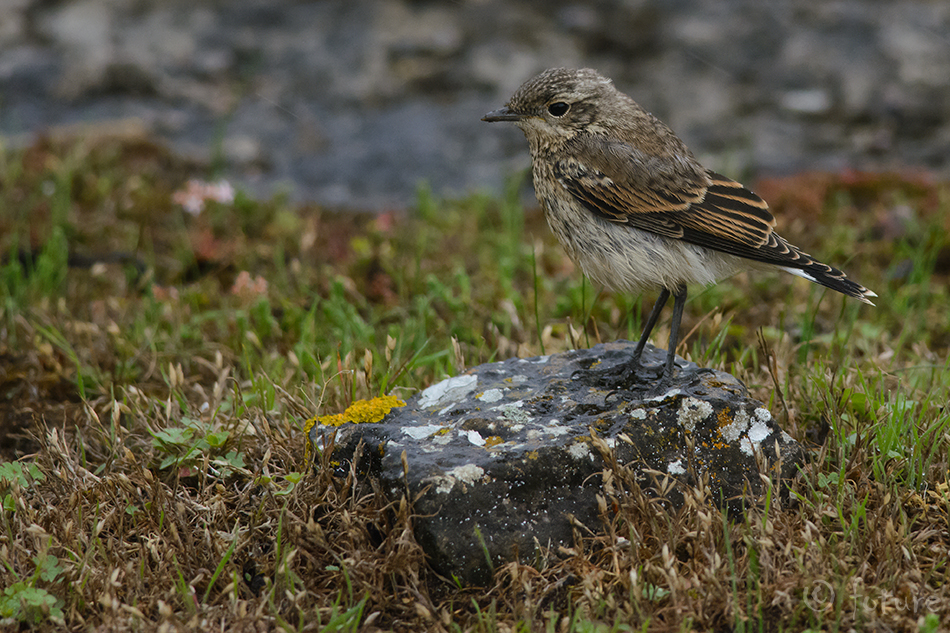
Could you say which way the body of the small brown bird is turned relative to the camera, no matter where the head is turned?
to the viewer's left

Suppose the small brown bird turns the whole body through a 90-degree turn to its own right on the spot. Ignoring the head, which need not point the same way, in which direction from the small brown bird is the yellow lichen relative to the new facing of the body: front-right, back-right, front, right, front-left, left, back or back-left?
back-left
